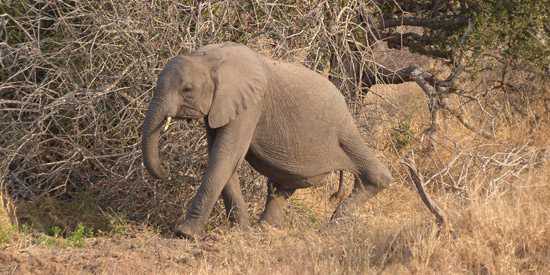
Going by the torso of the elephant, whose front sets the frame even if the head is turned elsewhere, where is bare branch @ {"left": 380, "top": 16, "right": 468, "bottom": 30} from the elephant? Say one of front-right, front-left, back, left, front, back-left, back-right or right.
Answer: back-right

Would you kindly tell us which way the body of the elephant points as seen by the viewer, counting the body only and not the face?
to the viewer's left
